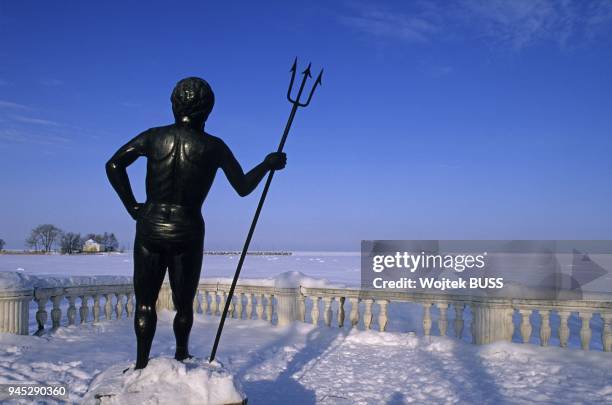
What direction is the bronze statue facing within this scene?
away from the camera

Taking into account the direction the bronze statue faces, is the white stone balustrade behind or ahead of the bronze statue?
ahead
